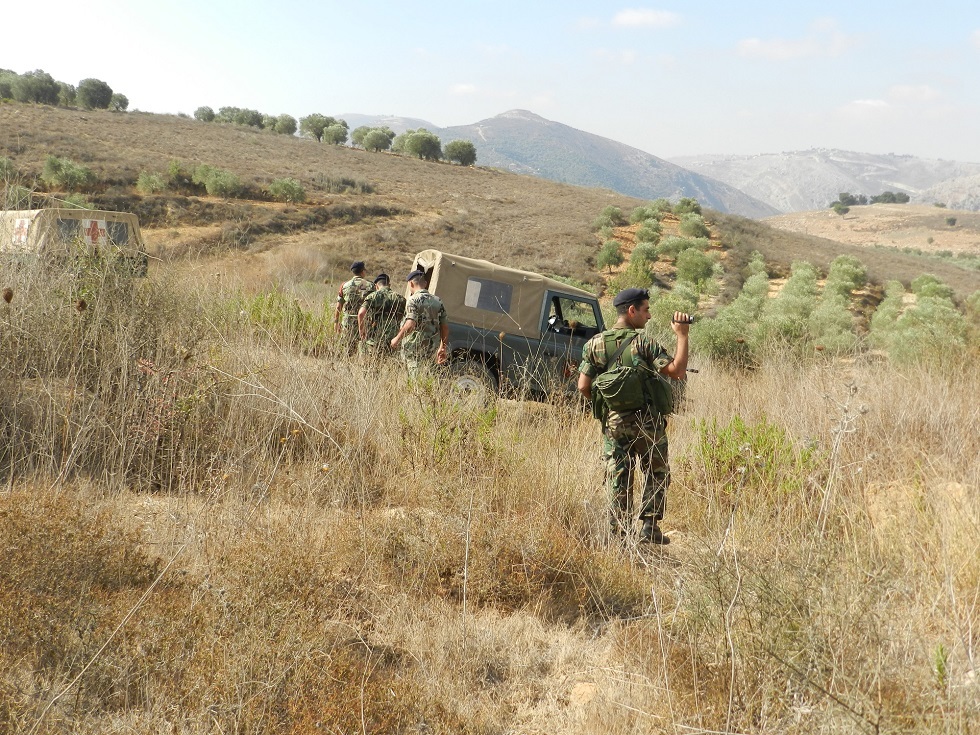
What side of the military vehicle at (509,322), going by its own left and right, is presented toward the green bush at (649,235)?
left

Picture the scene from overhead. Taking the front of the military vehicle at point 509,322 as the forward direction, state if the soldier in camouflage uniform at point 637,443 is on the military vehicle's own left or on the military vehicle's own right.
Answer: on the military vehicle's own right

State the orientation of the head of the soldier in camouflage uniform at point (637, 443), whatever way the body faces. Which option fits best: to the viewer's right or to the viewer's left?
to the viewer's right

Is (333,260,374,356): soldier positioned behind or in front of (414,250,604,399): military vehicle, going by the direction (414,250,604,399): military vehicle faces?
behind

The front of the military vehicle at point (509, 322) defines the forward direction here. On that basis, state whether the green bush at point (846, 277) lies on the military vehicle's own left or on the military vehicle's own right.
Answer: on the military vehicle's own left

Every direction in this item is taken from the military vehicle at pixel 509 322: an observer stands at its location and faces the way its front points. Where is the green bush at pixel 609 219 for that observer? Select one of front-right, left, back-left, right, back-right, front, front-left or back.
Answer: left

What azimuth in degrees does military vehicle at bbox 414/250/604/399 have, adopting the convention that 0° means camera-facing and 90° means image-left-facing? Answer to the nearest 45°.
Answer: approximately 270°

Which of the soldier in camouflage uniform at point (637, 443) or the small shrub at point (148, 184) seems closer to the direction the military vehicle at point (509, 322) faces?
the soldier in camouflage uniform

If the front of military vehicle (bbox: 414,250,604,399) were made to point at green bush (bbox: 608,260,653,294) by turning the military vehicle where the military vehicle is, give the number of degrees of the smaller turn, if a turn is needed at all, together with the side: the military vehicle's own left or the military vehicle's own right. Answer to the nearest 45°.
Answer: approximately 90° to the military vehicle's own left
